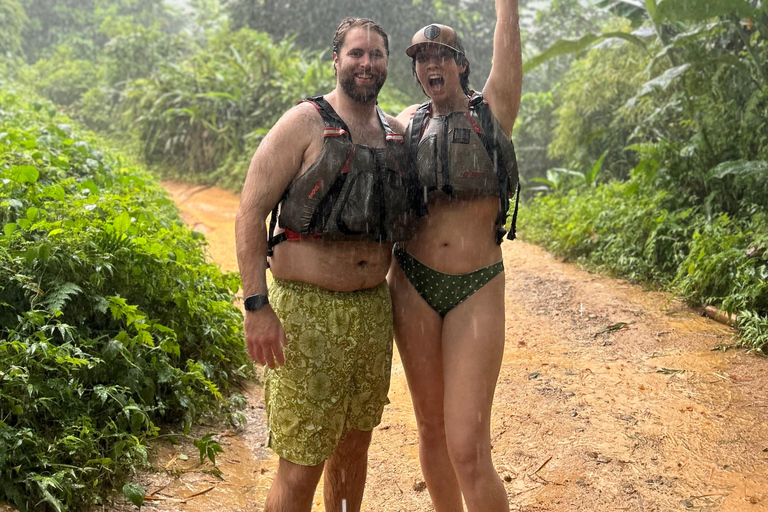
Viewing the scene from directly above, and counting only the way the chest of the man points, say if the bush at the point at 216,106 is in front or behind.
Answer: behind

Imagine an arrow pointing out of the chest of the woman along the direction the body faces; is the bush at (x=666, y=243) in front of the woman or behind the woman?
behind

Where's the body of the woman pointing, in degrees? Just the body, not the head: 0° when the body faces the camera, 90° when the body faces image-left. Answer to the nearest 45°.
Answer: approximately 0°

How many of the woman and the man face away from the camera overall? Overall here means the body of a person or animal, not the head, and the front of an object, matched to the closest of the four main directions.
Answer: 0

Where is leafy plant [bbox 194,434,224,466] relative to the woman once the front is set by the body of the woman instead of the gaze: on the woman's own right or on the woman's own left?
on the woman's own right
